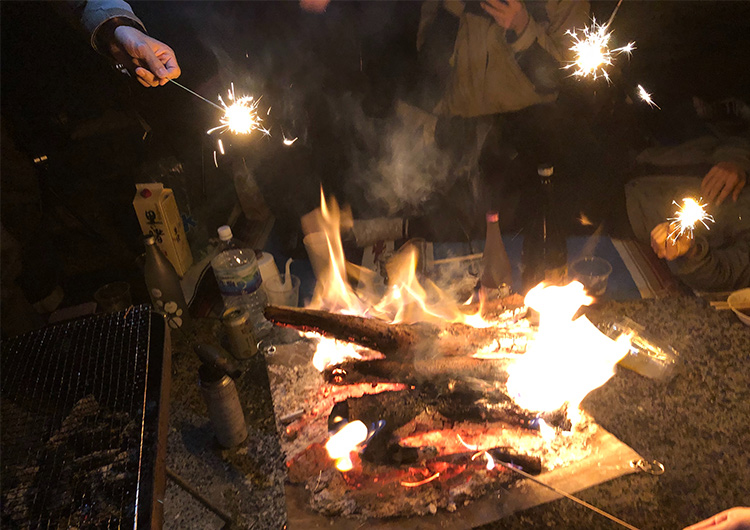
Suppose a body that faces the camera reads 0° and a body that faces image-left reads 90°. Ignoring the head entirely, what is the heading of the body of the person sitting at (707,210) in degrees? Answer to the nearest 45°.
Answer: approximately 90°

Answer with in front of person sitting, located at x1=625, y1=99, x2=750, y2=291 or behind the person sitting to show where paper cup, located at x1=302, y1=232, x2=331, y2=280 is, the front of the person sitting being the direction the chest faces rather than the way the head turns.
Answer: in front

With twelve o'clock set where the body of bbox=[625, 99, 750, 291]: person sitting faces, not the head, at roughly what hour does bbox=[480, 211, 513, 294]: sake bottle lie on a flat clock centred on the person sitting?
The sake bottle is roughly at 11 o'clock from the person sitting.

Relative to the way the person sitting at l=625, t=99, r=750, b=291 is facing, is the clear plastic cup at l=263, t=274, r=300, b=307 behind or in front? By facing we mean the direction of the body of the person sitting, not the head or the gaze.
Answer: in front

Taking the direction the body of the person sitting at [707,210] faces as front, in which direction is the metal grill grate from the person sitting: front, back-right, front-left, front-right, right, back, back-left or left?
front-left
